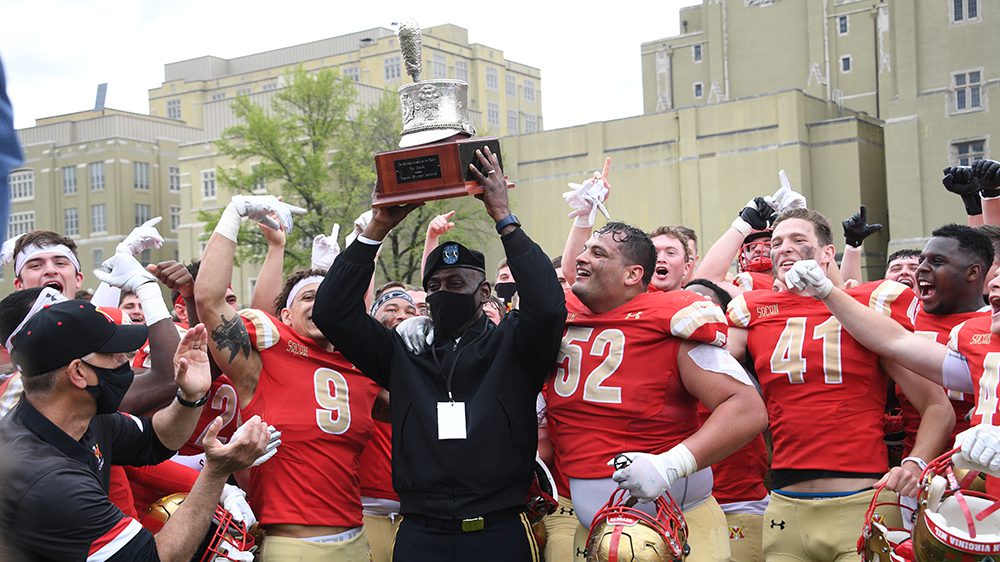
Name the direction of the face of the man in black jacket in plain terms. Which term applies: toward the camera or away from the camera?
toward the camera

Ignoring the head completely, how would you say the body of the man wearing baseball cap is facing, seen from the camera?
to the viewer's right

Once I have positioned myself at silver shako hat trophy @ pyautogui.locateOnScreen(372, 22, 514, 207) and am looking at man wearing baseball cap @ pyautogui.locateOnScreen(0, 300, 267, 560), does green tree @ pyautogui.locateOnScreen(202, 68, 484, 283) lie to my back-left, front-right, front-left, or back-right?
back-right

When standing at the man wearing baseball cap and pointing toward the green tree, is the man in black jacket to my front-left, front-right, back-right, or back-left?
front-right

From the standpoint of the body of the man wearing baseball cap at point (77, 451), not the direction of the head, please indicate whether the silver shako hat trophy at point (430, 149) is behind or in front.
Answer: in front

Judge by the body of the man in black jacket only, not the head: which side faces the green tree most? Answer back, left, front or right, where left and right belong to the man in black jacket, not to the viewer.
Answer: back

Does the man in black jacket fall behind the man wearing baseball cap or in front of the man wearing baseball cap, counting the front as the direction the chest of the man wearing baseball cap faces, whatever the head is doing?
in front

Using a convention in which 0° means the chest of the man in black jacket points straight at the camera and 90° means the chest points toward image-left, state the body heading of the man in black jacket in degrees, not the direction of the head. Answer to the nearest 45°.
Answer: approximately 0°

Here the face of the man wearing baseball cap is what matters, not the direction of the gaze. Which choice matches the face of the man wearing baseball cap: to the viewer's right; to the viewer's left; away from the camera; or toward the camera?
to the viewer's right

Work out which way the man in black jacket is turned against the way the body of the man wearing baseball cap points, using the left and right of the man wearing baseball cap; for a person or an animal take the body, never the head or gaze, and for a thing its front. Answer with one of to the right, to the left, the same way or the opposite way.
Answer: to the right

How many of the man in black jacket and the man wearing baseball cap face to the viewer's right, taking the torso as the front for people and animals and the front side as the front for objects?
1

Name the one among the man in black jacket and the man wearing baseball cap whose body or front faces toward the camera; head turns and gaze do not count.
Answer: the man in black jacket

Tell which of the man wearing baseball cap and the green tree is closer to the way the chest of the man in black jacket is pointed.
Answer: the man wearing baseball cap
